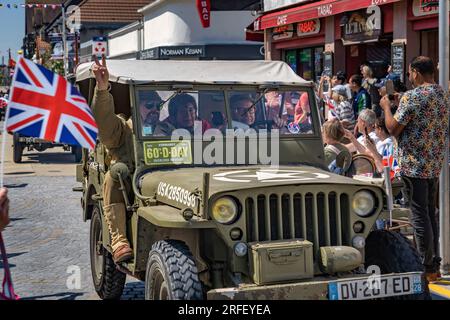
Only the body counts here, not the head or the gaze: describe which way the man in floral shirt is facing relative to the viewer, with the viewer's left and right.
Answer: facing away from the viewer and to the left of the viewer

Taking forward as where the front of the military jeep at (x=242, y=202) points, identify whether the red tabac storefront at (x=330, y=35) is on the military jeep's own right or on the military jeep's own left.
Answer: on the military jeep's own left

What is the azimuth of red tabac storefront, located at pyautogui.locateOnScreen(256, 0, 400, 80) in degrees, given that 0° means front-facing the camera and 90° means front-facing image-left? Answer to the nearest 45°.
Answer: approximately 45°

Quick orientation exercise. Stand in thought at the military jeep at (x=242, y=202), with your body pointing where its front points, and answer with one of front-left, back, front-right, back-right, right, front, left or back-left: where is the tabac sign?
back-left

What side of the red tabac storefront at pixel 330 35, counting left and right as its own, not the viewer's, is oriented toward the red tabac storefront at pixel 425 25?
left

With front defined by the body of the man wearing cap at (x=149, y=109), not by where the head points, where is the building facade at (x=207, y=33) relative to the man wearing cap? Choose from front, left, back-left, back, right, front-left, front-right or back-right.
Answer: back-left
